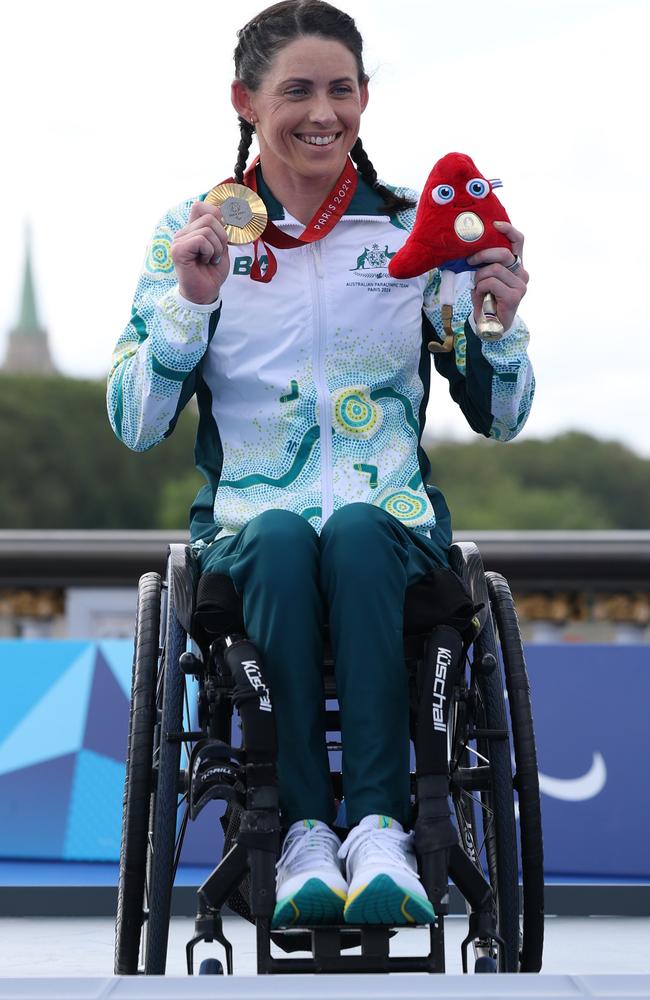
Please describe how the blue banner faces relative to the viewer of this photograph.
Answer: facing the viewer

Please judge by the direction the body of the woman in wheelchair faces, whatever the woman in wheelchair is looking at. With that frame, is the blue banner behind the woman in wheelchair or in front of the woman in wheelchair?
behind

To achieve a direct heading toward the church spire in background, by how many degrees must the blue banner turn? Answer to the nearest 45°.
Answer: approximately 180°

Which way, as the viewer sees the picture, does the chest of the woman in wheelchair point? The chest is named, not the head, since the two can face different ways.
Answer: toward the camera

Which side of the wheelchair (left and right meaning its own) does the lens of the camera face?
front

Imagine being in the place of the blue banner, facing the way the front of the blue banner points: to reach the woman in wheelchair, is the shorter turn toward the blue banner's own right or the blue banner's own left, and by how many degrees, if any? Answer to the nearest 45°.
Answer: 0° — it already faces them

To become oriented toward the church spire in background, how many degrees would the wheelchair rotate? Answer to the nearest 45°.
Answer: approximately 180°

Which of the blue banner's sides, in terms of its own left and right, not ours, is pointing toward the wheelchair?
front

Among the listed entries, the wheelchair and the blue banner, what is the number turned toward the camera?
2

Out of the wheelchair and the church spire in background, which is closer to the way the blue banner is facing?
the wheelchair
